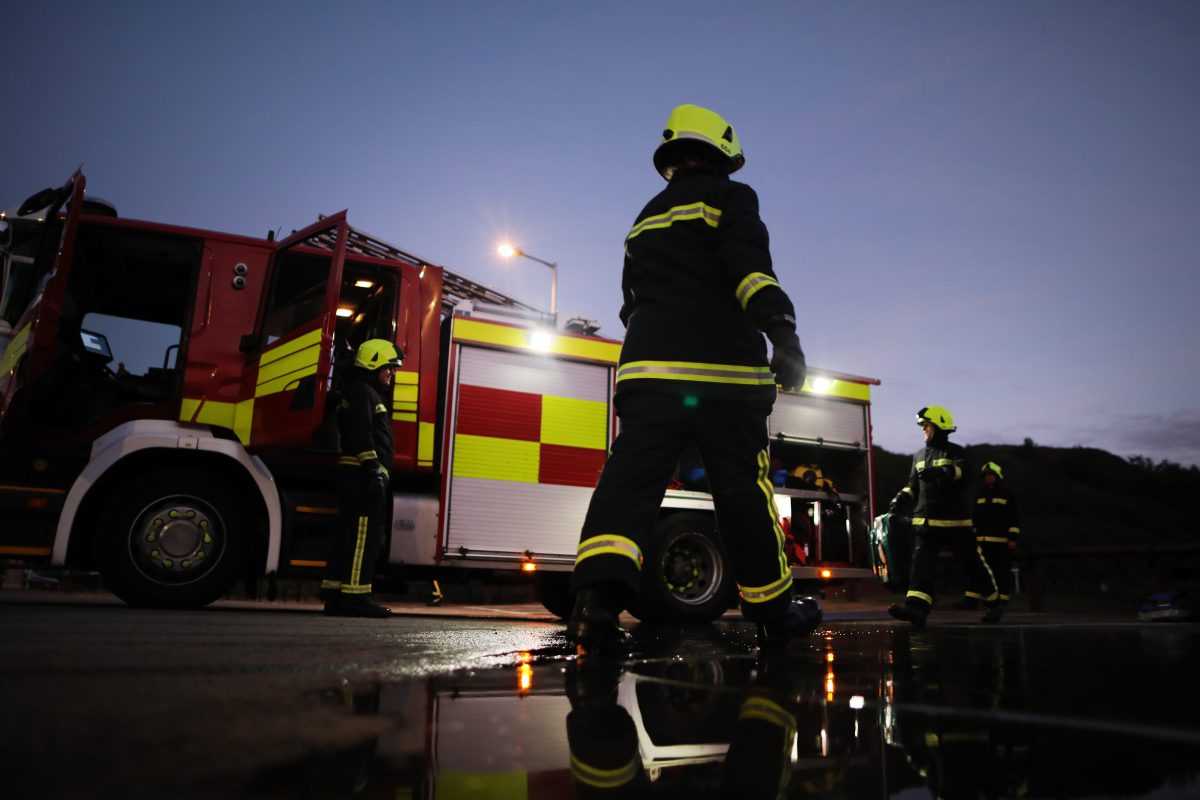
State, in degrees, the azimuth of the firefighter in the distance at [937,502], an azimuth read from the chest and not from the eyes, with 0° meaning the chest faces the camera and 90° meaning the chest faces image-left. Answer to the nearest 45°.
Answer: approximately 45°

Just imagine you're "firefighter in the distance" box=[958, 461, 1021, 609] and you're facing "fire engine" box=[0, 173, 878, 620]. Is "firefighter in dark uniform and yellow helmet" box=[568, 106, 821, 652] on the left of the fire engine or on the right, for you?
left

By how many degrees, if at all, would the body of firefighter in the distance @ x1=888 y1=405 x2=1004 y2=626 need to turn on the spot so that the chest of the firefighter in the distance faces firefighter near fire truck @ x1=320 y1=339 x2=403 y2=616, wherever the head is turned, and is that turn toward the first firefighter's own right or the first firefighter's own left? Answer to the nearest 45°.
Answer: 0° — they already face them

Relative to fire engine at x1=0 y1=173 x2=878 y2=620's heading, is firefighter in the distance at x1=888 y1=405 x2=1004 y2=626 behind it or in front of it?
behind

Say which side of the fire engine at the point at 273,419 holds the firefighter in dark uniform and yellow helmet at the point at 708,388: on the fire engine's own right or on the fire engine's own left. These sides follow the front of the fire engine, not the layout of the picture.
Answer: on the fire engine's own left
